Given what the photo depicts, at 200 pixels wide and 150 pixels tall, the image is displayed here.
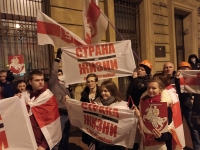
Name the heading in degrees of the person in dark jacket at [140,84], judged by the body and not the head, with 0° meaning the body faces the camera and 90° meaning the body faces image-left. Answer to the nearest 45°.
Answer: approximately 45°

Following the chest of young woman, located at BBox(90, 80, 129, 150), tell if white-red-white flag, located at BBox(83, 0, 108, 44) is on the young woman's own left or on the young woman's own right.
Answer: on the young woman's own right

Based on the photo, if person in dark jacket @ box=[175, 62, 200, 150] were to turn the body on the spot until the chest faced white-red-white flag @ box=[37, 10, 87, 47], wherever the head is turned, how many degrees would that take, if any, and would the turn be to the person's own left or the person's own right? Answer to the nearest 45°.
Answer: approximately 45° to the person's own right

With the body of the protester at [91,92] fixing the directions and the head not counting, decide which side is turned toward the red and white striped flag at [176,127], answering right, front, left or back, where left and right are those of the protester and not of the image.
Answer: left

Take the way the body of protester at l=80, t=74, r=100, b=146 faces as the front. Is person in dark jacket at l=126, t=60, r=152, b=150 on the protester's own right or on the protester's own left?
on the protester's own left

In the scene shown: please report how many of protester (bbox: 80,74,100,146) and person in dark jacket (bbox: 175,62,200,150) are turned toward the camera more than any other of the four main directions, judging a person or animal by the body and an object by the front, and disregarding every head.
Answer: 2

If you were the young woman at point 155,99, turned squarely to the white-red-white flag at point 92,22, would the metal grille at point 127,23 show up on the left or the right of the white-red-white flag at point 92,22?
right

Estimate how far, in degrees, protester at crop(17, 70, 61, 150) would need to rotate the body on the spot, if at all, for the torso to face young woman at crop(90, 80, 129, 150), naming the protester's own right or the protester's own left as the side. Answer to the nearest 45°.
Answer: approximately 135° to the protester's own left
